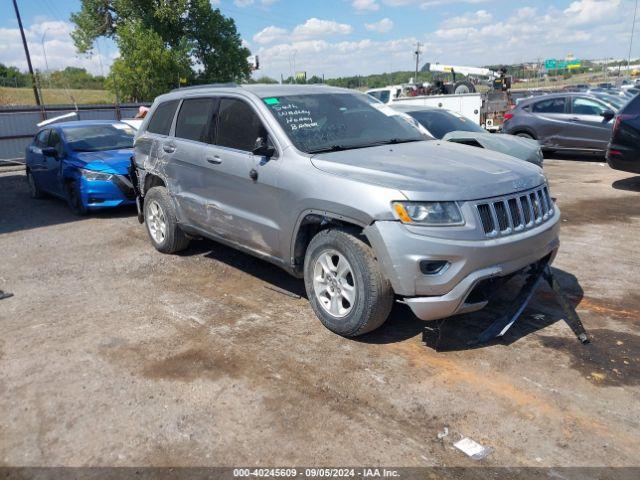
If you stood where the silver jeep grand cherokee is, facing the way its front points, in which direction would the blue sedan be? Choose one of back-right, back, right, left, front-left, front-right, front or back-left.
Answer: back

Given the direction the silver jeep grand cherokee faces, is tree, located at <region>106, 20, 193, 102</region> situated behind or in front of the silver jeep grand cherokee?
behind

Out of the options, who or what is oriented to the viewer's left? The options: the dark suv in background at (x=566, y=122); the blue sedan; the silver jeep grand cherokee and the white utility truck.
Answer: the white utility truck

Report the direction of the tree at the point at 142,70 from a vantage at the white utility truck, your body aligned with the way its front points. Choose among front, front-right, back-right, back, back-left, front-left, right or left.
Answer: front-right

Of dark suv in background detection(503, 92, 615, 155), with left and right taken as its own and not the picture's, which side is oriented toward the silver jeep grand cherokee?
right

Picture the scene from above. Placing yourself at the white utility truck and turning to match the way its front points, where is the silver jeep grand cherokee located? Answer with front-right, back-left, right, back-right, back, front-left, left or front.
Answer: left

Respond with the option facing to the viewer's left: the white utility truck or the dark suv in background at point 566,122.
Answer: the white utility truck

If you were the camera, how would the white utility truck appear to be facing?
facing to the left of the viewer

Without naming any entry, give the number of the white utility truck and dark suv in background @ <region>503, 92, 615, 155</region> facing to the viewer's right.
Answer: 1

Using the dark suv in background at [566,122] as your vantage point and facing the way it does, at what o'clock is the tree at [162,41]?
The tree is roughly at 7 o'clock from the dark suv in background.
